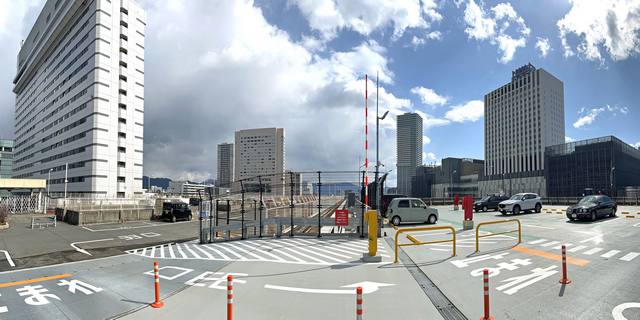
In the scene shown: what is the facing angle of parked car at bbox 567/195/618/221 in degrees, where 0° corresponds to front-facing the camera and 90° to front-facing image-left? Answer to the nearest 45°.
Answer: approximately 45°

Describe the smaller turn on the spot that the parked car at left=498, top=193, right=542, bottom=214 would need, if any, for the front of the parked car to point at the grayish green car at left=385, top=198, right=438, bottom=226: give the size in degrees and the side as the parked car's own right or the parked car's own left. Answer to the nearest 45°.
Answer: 0° — it already faces it

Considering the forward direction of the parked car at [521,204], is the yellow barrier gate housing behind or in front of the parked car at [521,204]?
in front

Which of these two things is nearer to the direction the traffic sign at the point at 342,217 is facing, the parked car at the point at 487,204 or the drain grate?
the drain grate

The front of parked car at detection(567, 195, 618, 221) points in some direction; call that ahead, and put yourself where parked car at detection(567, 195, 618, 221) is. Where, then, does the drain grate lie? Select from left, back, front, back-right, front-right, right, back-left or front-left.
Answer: front-left

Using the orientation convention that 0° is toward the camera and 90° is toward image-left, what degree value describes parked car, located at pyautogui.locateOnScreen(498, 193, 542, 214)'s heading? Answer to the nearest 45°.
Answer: approximately 45°

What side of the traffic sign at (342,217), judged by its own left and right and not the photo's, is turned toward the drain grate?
front

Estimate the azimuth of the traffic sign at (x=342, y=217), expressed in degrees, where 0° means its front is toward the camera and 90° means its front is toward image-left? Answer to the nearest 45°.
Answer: approximately 0°

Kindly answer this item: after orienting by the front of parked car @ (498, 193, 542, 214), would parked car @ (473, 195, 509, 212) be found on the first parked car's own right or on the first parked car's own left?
on the first parked car's own right
